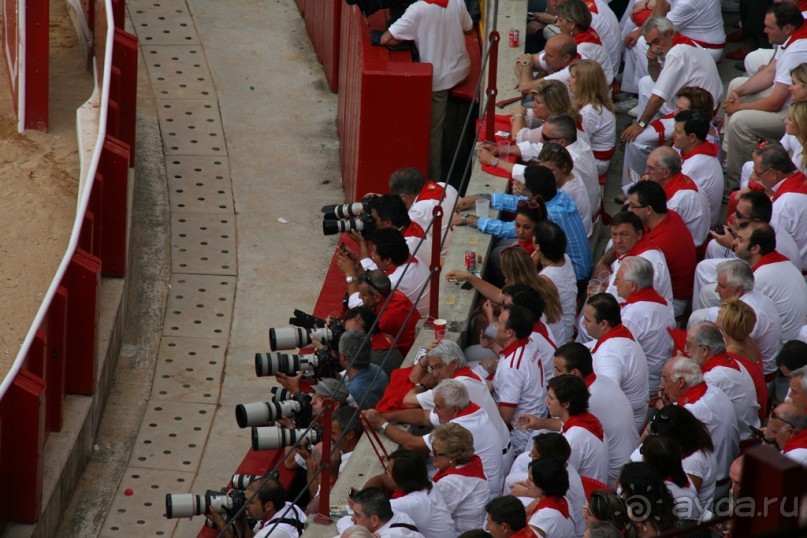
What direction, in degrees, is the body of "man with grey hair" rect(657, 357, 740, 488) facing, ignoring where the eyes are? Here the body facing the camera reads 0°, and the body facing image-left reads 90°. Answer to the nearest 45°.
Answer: approximately 90°

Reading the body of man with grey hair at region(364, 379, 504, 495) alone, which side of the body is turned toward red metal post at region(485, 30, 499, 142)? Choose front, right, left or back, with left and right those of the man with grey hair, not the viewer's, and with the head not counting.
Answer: right

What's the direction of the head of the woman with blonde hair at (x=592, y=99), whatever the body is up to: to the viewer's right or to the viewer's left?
to the viewer's left

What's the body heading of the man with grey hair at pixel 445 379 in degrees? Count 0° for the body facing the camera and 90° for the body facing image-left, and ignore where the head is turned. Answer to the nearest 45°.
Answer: approximately 90°

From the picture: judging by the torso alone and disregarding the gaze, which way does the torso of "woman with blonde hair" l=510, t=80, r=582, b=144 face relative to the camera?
to the viewer's left

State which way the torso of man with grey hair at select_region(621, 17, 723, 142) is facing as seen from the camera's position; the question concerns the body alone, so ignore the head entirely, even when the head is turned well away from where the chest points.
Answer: to the viewer's left

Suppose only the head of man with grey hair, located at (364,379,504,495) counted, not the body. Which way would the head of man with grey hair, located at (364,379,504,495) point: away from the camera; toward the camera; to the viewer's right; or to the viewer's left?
to the viewer's left

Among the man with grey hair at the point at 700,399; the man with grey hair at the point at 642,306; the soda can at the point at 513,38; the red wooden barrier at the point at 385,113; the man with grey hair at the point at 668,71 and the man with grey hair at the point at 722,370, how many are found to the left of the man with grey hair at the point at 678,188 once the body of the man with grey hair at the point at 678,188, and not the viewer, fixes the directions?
3

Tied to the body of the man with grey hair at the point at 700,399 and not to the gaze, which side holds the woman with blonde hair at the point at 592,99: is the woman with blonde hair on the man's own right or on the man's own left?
on the man's own right

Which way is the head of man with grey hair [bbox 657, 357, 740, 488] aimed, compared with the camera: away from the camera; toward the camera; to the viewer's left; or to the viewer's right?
to the viewer's left

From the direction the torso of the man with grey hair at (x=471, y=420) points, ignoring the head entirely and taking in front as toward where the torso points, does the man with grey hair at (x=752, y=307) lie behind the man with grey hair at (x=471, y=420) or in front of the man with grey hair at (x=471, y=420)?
behind

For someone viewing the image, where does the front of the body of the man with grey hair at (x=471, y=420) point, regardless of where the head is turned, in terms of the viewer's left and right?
facing to the left of the viewer

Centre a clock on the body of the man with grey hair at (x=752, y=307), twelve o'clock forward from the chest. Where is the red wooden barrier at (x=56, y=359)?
The red wooden barrier is roughly at 12 o'clock from the man with grey hair.

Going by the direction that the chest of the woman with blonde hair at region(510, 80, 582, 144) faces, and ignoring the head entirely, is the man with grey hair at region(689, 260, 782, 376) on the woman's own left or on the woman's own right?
on the woman's own left

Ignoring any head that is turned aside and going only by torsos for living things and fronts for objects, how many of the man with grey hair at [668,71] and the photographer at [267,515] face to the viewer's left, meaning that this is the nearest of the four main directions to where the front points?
2

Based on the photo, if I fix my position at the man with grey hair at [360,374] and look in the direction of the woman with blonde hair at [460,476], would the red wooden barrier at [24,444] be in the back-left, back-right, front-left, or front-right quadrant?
back-right
